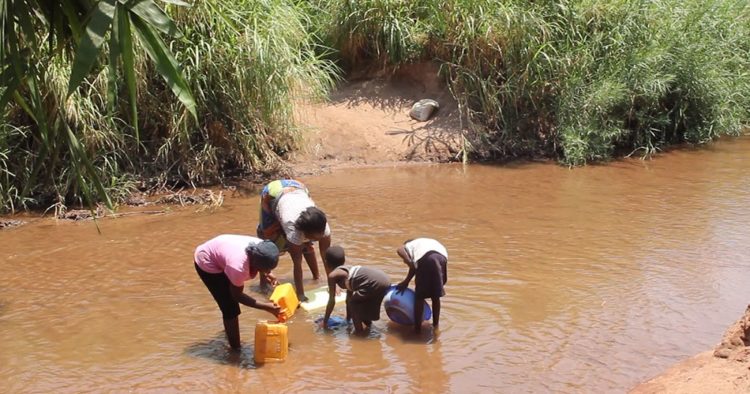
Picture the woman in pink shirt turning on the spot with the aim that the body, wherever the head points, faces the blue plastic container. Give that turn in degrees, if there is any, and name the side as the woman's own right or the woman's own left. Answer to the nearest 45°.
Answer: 0° — they already face it

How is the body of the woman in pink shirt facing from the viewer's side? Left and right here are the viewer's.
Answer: facing to the right of the viewer
